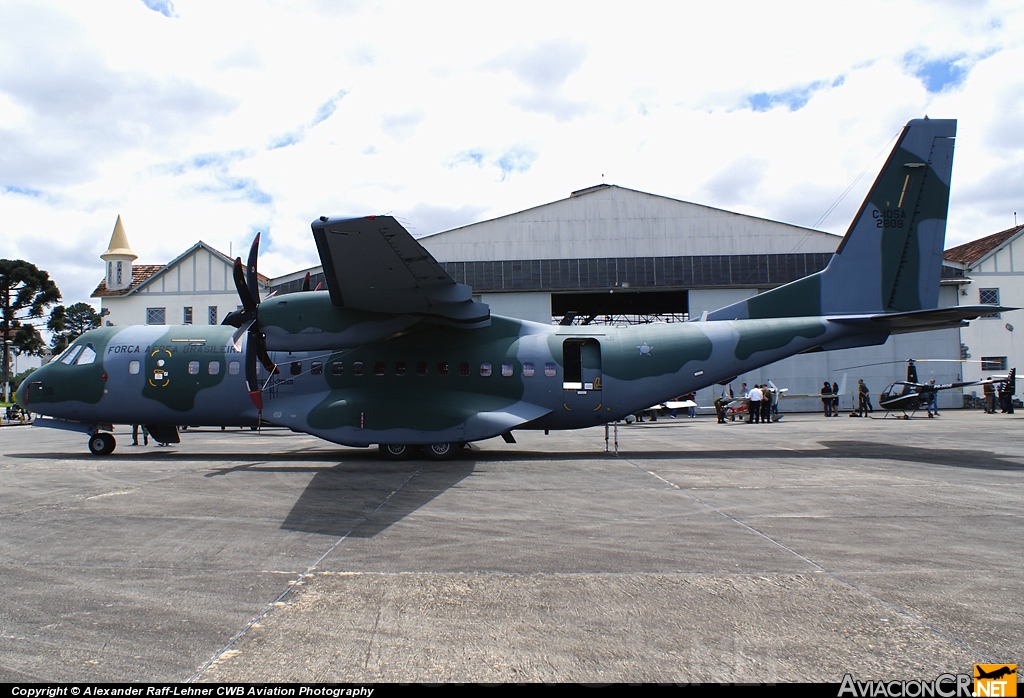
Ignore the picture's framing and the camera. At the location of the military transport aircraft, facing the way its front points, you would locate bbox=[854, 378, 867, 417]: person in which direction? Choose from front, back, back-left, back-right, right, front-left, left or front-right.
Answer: back-right

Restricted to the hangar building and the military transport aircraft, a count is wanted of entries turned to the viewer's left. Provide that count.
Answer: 1

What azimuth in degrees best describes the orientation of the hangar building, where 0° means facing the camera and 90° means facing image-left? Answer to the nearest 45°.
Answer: approximately 0°

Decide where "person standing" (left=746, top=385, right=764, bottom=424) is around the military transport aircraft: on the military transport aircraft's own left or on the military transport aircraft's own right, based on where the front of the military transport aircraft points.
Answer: on the military transport aircraft's own right

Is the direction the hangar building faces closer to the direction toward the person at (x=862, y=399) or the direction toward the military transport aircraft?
the military transport aircraft

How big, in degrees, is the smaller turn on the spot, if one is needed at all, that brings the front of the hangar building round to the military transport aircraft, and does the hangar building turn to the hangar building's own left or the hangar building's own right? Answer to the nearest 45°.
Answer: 0° — it already faces it

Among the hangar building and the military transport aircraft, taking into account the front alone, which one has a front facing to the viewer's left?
the military transport aircraft

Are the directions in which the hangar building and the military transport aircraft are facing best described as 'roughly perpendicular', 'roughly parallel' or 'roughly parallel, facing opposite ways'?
roughly perpendicular

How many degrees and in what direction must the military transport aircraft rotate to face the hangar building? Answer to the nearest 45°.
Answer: approximately 90° to its right

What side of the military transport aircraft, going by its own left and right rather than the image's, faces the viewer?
left
